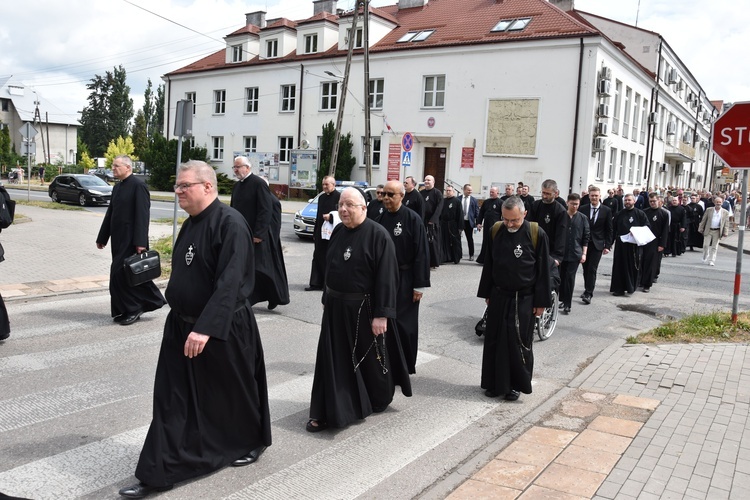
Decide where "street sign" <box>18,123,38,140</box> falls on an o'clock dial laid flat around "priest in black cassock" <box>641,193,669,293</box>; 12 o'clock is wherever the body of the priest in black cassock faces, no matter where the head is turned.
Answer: The street sign is roughly at 2 o'clock from the priest in black cassock.

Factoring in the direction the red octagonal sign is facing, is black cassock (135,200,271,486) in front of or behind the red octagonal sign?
in front

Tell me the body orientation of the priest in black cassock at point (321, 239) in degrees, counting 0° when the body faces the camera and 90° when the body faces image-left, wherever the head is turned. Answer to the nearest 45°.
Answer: approximately 45°

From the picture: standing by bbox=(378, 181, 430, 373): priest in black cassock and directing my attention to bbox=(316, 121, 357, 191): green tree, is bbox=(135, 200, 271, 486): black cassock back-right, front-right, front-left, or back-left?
back-left

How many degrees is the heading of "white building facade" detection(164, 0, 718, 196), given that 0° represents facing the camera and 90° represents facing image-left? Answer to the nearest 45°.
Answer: approximately 45°

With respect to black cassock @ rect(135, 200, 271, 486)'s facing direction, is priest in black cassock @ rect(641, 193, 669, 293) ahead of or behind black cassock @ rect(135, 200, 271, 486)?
behind

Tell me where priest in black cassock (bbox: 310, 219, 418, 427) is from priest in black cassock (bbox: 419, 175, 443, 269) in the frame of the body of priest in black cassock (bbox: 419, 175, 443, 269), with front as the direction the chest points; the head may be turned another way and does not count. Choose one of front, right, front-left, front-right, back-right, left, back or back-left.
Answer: front-left

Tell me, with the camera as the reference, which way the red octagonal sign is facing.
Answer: facing the viewer

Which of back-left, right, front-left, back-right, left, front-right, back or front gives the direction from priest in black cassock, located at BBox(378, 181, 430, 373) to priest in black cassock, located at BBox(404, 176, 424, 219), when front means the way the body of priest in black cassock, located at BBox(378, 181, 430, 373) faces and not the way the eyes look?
back-right
